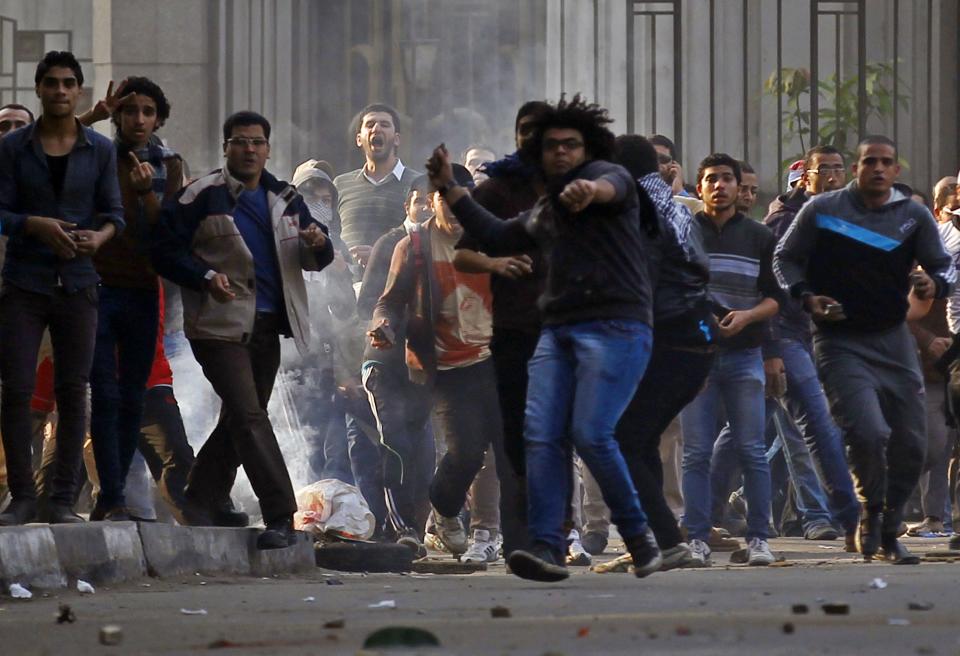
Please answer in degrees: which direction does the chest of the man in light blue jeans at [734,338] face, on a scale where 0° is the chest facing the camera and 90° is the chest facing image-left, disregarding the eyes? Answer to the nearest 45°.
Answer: approximately 0°

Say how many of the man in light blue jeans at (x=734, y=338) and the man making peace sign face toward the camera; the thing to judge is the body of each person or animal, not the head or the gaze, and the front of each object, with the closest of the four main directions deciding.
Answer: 2

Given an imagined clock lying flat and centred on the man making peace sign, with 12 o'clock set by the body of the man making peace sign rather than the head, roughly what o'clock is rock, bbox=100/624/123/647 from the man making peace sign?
The rock is roughly at 12 o'clock from the man making peace sign.

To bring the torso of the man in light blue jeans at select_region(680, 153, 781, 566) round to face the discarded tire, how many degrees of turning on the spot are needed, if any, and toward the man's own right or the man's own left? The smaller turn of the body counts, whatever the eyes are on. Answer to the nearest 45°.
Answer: approximately 45° to the man's own right

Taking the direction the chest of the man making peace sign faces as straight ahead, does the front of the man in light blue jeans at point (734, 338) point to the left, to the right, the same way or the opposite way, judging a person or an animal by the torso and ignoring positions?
the same way

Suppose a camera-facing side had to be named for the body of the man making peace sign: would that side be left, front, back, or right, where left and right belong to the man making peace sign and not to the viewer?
front

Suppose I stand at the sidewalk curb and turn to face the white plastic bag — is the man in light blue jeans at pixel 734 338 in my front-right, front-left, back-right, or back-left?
front-right

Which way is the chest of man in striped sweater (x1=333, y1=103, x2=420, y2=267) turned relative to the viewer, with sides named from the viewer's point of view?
facing the viewer

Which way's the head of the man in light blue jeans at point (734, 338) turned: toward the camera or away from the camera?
toward the camera

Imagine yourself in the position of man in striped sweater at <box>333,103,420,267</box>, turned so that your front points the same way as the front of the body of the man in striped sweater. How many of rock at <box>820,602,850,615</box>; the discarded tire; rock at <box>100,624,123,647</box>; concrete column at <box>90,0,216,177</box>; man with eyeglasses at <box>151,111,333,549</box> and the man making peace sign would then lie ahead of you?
5

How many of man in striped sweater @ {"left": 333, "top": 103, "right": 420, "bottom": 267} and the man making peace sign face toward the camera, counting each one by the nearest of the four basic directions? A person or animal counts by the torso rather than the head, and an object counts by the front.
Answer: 2

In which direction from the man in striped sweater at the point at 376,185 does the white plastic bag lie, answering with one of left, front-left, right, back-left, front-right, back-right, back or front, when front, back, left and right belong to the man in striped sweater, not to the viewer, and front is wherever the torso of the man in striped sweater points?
front

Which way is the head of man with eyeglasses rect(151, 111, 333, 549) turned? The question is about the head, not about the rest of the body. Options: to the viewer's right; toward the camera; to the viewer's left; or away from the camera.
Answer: toward the camera

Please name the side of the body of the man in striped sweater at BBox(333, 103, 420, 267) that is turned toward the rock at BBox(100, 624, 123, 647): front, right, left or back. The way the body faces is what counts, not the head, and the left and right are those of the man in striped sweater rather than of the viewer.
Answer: front
